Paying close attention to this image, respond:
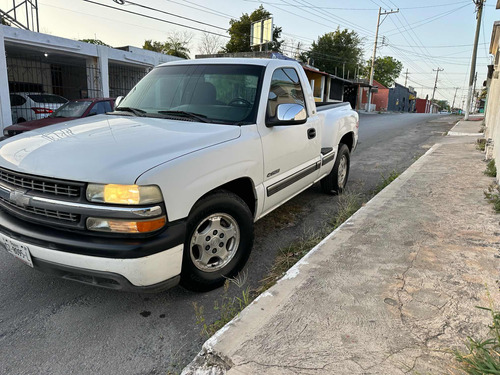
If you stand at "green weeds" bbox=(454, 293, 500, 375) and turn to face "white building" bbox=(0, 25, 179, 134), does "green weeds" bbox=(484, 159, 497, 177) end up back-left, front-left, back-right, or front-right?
front-right

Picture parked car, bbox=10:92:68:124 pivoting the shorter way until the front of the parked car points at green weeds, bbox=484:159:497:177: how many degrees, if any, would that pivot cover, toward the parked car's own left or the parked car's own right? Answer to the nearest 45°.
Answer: approximately 180°

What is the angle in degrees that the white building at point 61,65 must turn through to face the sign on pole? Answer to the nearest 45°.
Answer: approximately 90° to its left

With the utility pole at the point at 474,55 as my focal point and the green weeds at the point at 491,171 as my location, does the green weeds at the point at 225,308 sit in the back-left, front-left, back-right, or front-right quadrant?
back-left

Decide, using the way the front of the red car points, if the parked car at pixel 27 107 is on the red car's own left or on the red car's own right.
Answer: on the red car's own right

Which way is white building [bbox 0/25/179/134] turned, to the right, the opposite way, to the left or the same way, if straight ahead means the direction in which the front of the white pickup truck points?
to the left

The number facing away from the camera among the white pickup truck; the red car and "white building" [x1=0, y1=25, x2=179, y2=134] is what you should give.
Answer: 0

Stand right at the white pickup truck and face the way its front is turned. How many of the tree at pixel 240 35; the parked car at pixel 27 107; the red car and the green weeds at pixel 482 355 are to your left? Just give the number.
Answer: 1

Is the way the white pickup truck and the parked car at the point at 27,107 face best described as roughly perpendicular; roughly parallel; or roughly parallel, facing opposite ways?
roughly perpendicular

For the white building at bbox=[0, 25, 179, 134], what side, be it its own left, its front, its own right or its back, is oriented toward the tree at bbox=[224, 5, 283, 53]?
left

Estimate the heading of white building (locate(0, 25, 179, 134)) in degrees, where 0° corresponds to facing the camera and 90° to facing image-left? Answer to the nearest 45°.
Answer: approximately 315°
